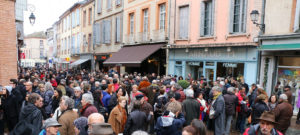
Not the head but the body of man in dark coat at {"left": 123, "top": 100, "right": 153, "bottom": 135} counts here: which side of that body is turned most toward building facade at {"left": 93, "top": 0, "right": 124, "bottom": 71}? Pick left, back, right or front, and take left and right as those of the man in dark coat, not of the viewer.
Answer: front

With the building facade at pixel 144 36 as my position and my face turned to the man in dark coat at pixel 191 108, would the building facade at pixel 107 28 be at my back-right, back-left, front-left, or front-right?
back-right

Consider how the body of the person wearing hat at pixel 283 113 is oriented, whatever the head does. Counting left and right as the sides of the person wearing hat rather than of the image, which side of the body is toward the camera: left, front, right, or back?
back

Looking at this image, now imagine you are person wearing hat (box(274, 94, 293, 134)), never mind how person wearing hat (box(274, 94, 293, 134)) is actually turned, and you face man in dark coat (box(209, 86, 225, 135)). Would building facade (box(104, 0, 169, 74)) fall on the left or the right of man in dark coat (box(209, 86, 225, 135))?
right

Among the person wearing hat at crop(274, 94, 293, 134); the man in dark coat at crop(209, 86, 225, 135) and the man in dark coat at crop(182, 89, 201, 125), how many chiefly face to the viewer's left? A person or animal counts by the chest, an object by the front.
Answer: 1

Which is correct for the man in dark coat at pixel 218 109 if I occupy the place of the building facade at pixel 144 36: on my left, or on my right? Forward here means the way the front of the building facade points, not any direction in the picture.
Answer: on my left

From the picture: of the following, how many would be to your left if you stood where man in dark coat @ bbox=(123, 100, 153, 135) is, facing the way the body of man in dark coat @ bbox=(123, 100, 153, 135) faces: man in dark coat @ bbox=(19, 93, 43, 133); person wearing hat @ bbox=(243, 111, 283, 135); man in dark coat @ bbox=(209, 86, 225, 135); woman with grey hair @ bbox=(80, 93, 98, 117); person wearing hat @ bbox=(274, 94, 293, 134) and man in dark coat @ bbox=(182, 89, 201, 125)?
2

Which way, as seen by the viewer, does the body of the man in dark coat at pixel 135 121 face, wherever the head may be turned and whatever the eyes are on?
away from the camera

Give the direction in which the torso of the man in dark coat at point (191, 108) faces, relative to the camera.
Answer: away from the camera

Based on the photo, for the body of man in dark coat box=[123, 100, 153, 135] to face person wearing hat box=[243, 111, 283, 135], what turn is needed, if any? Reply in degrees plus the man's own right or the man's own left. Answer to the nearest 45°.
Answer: approximately 135° to the man's own right
